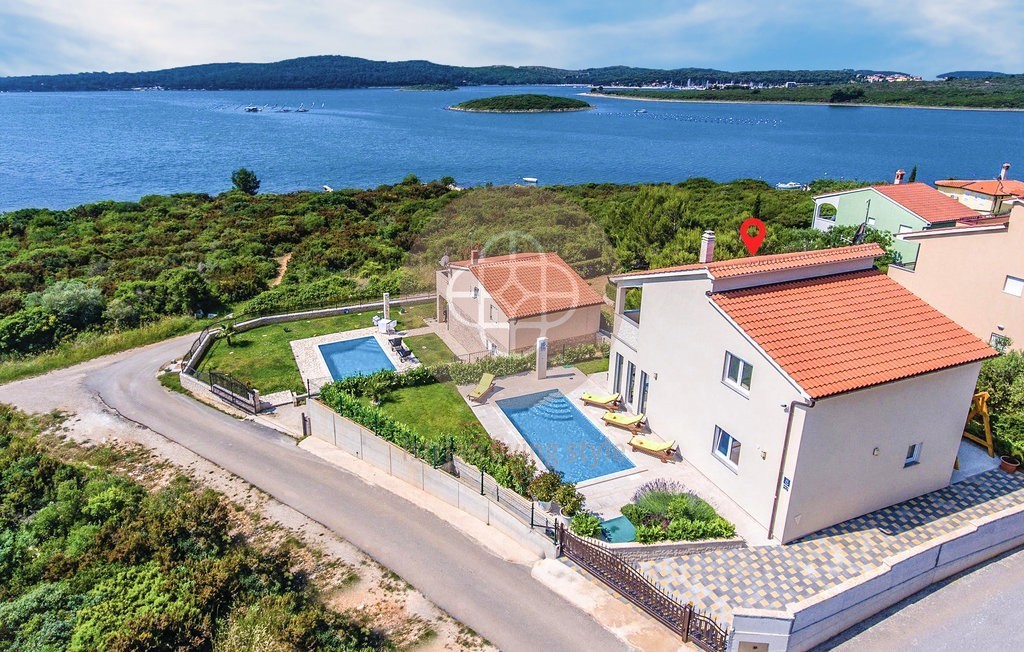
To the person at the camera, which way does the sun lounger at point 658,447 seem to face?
facing to the left of the viewer

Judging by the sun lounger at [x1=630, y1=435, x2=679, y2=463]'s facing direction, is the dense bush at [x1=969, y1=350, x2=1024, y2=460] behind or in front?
behind

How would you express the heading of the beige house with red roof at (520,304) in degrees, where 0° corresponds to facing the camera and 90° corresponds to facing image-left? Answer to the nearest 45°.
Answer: approximately 45°

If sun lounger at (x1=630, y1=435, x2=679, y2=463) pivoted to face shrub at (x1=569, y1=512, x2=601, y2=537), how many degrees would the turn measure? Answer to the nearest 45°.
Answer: approximately 90° to its left

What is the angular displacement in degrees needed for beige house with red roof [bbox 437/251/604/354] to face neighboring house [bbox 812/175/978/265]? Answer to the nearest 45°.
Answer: approximately 180°

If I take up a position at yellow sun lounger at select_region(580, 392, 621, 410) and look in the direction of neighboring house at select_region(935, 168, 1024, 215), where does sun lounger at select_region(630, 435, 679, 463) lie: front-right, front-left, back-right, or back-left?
back-right

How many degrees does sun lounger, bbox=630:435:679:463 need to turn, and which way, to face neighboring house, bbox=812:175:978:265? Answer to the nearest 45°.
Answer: approximately 135° to its right
